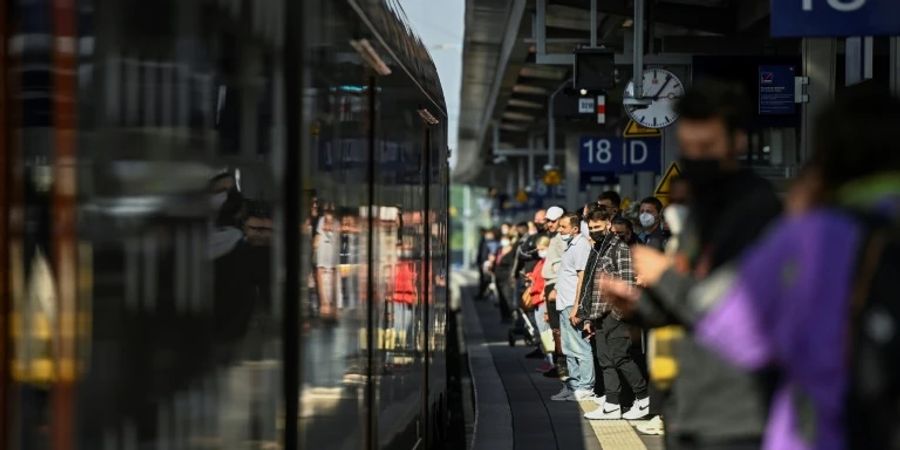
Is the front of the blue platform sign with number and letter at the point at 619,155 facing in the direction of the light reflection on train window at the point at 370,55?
yes

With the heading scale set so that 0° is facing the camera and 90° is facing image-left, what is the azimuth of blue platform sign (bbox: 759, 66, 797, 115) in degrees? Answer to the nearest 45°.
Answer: approximately 0°

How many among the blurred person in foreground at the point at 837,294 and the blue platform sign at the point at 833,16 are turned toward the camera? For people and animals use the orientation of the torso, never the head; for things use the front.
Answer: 1

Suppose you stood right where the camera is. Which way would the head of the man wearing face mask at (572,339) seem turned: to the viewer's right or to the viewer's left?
to the viewer's left

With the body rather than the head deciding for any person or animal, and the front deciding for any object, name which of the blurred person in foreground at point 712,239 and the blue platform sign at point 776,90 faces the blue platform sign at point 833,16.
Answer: the blue platform sign at point 776,90

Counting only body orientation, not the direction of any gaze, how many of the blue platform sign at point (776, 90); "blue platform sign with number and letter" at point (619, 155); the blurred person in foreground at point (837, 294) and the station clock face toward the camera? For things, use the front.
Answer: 3

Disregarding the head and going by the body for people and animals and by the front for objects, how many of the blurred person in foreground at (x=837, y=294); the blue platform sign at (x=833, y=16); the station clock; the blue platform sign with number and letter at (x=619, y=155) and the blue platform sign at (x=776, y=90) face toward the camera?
4

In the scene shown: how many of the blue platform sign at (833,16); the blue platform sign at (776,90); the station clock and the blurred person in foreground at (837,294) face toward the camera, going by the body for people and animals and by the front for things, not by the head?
3
